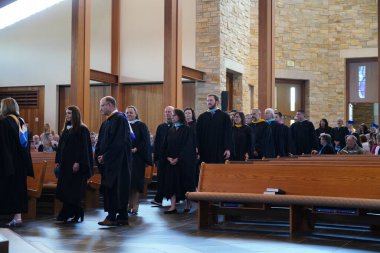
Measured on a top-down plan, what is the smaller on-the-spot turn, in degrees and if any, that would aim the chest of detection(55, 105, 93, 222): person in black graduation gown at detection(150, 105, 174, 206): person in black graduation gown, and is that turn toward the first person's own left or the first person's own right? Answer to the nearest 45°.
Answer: approximately 180°

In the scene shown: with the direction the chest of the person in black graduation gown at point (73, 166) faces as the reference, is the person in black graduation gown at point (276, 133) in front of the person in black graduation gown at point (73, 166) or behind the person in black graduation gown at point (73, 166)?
behind

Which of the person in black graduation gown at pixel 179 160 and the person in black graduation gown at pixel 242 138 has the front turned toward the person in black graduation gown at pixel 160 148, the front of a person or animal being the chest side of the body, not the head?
the person in black graduation gown at pixel 242 138

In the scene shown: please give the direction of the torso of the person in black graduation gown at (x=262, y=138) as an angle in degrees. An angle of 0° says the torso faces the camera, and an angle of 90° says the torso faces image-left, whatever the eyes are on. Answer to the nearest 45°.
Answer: approximately 45°

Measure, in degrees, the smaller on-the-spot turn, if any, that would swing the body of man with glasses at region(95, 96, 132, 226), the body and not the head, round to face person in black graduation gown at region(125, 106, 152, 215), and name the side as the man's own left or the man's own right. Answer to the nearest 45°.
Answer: approximately 90° to the man's own right

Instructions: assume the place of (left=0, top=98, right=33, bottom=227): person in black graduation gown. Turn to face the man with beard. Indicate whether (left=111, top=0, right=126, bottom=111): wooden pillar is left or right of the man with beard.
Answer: left

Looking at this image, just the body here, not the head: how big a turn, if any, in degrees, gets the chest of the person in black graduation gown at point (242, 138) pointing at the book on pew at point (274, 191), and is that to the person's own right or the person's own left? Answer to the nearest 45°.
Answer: approximately 45° to the person's own left

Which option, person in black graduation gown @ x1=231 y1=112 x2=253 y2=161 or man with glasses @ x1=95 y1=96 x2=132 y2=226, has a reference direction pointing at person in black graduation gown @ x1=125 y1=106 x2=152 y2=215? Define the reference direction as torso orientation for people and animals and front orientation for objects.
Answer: person in black graduation gown @ x1=231 y1=112 x2=253 y2=161

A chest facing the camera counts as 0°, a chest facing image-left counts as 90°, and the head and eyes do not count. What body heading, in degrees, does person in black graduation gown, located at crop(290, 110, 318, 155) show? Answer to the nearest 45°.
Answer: approximately 45°

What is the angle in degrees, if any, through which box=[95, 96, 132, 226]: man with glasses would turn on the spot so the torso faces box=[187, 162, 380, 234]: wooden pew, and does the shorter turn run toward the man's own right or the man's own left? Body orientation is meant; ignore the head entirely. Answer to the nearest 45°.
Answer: approximately 135° to the man's own left

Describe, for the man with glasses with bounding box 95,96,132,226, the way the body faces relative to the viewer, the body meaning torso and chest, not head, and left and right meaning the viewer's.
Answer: facing to the left of the viewer
